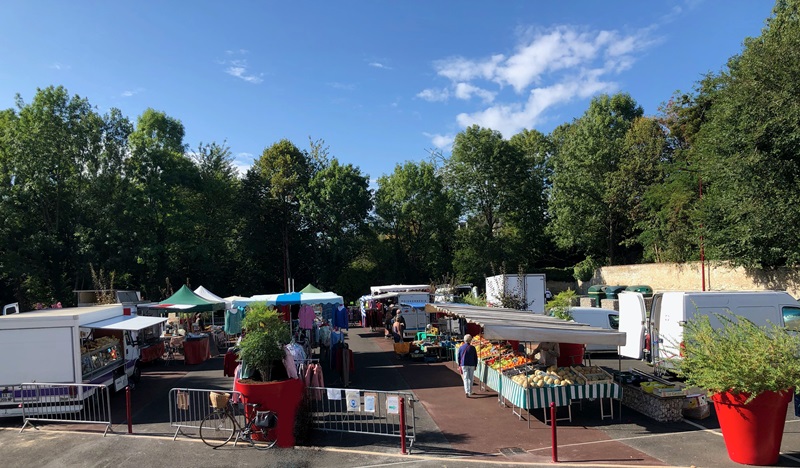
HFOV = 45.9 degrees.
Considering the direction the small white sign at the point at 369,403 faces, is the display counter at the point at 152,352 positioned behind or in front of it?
behind

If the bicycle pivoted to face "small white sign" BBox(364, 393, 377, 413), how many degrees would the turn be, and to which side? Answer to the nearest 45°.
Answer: approximately 180°

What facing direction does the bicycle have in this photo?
to the viewer's left

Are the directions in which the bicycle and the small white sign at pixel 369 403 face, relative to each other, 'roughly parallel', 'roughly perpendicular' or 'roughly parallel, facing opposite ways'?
roughly perpendicular

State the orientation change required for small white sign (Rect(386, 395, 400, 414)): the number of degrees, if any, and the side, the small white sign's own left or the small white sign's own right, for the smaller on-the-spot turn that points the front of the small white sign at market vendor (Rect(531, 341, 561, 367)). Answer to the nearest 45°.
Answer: approximately 135° to the small white sign's own left

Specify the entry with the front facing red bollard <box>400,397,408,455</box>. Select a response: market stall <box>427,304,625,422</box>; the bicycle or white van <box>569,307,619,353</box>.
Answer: the market stall
